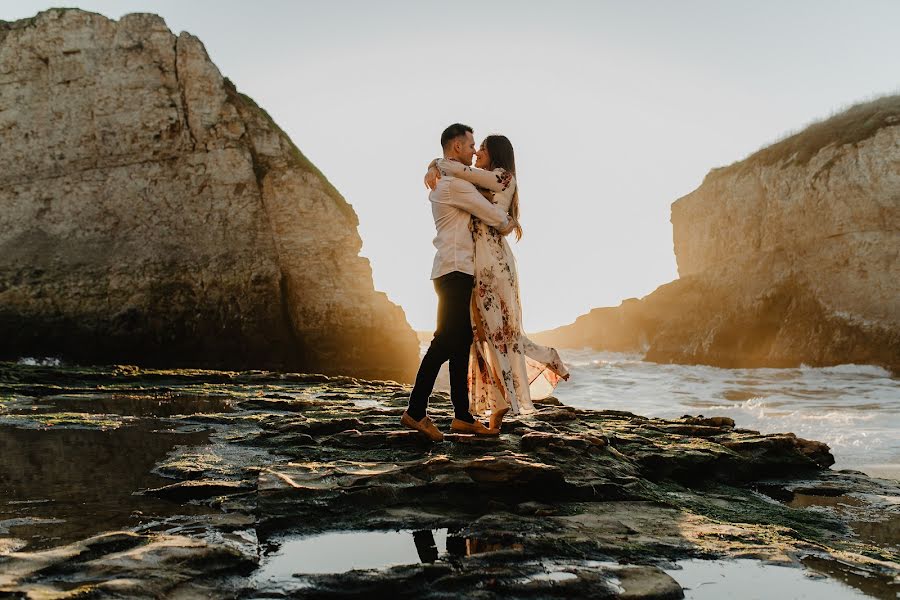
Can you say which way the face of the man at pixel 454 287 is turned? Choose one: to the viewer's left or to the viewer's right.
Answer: to the viewer's right

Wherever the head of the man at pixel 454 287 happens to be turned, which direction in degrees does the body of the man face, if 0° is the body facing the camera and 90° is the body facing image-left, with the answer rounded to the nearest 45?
approximately 270°

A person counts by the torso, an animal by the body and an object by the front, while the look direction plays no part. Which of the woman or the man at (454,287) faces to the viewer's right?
the man

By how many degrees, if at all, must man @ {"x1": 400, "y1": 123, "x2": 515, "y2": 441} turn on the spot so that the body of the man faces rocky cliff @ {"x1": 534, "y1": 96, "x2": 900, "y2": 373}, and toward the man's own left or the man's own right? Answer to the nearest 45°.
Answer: approximately 45° to the man's own left

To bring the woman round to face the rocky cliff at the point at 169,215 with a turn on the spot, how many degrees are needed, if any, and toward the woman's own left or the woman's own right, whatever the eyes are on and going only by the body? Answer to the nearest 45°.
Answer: approximately 45° to the woman's own right

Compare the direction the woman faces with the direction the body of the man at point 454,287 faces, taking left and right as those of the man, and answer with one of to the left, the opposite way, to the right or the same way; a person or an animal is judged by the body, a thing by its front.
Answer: the opposite way

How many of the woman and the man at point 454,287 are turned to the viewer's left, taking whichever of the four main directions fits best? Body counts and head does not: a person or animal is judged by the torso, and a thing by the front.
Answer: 1

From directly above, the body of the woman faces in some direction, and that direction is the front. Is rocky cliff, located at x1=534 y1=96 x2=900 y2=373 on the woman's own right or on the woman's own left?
on the woman's own right

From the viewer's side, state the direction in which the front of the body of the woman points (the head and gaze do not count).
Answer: to the viewer's left
